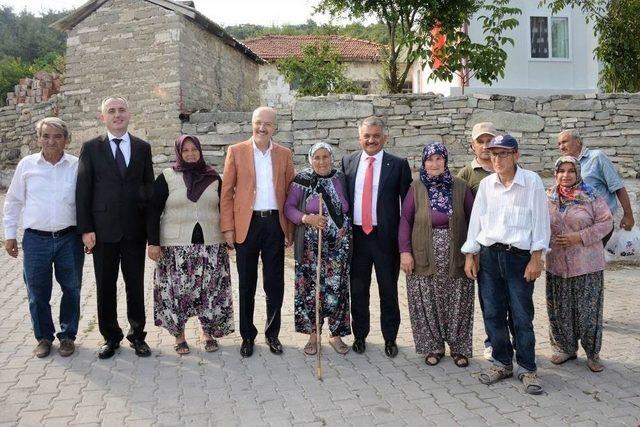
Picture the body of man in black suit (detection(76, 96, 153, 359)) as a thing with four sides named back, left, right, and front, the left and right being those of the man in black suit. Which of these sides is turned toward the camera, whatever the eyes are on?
front

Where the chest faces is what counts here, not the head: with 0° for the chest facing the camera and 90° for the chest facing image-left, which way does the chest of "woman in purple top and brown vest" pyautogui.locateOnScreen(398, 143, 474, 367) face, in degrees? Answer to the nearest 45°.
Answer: approximately 0°

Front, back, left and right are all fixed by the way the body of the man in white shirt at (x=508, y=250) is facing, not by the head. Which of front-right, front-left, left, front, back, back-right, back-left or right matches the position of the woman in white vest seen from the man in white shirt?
right

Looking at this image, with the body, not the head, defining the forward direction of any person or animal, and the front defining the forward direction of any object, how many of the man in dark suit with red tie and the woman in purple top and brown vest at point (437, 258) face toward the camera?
2

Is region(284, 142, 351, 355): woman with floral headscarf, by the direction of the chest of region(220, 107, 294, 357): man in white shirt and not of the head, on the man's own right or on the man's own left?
on the man's own left

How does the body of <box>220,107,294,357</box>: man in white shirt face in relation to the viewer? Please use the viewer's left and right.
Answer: facing the viewer

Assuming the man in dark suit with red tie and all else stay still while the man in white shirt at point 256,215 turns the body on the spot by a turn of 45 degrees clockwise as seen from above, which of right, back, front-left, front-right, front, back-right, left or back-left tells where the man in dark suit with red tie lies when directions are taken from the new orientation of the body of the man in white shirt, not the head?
back-left
